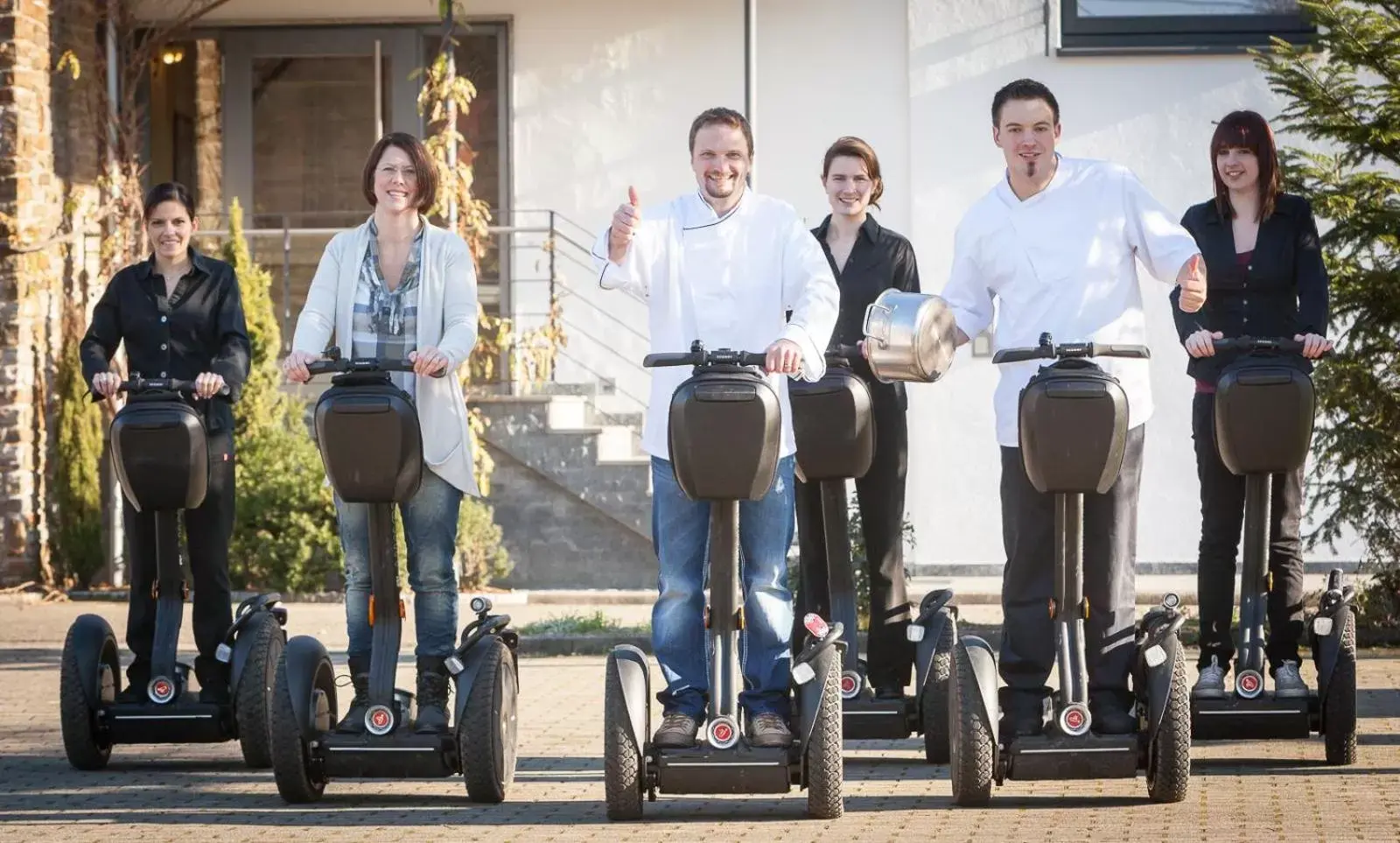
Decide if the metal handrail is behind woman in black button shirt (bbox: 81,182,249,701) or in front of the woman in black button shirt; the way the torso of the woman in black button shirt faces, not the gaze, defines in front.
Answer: behind

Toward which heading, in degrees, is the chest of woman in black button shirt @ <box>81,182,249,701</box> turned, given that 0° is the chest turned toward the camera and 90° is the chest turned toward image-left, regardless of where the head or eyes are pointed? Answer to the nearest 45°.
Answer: approximately 0°

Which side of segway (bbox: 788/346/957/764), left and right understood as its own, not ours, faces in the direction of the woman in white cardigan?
right

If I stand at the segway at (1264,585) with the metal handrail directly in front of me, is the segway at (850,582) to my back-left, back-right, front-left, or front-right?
front-left

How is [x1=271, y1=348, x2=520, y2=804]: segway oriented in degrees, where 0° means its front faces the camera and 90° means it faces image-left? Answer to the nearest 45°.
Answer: approximately 0°

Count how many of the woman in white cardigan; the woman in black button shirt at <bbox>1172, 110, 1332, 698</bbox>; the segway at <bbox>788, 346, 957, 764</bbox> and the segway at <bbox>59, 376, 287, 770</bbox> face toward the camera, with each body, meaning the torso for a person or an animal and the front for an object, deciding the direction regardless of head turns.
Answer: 4

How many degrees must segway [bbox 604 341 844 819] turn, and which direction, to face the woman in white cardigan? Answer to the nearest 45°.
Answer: approximately 135° to its right

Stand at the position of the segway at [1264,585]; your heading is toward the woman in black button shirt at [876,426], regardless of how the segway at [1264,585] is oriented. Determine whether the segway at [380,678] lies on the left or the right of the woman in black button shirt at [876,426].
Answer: left

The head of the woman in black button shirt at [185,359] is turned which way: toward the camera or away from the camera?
toward the camera

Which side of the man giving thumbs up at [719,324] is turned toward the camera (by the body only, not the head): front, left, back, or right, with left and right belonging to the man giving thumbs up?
front

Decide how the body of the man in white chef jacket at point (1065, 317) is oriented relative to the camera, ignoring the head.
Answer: toward the camera
